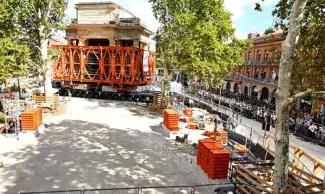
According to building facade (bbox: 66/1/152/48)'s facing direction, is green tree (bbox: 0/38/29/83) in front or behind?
in front

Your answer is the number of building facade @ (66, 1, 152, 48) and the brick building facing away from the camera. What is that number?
0

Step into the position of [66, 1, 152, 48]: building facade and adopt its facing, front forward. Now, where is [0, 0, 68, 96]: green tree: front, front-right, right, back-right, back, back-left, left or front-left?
front-right

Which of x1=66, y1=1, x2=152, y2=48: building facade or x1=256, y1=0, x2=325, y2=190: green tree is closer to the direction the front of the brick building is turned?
the building facade

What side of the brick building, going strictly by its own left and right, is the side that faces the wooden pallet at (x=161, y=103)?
front

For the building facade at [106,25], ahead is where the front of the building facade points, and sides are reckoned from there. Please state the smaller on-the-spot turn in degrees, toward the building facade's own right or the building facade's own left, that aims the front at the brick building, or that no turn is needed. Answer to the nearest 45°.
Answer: approximately 90° to the building facade's own left

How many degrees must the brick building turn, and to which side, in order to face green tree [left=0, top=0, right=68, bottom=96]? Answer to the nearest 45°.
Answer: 0° — it already faces it

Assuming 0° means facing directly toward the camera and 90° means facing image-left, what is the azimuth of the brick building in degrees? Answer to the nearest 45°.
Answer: approximately 45°

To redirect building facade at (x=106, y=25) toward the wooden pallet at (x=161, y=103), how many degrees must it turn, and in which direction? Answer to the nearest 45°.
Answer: approximately 45° to its left

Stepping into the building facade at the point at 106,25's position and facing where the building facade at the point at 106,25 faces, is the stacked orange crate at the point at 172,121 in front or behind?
in front

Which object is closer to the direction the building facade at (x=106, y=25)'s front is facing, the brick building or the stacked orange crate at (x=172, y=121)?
the stacked orange crate

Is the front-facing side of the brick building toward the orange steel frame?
yes

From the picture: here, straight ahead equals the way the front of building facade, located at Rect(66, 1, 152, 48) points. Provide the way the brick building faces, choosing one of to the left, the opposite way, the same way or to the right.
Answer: to the right
